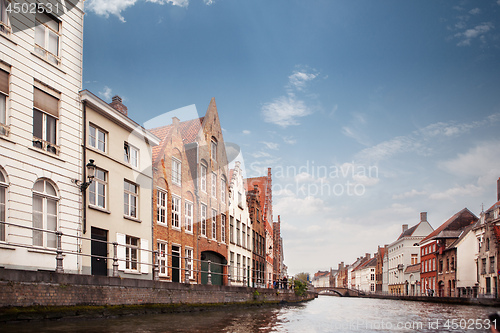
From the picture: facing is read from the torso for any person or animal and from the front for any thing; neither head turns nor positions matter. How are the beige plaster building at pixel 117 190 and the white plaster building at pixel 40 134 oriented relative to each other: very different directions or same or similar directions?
same or similar directions

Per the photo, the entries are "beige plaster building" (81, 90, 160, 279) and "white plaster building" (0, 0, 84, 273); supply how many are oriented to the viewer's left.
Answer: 0

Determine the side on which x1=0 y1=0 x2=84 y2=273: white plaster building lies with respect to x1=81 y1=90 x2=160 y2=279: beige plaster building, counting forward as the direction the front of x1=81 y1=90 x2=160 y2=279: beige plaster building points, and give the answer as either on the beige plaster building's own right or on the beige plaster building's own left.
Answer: on the beige plaster building's own right

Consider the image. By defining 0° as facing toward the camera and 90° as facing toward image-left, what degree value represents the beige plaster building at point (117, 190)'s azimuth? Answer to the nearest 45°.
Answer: approximately 315°

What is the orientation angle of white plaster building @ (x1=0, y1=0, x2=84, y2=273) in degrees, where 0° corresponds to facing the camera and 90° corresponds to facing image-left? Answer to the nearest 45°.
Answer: approximately 315°
